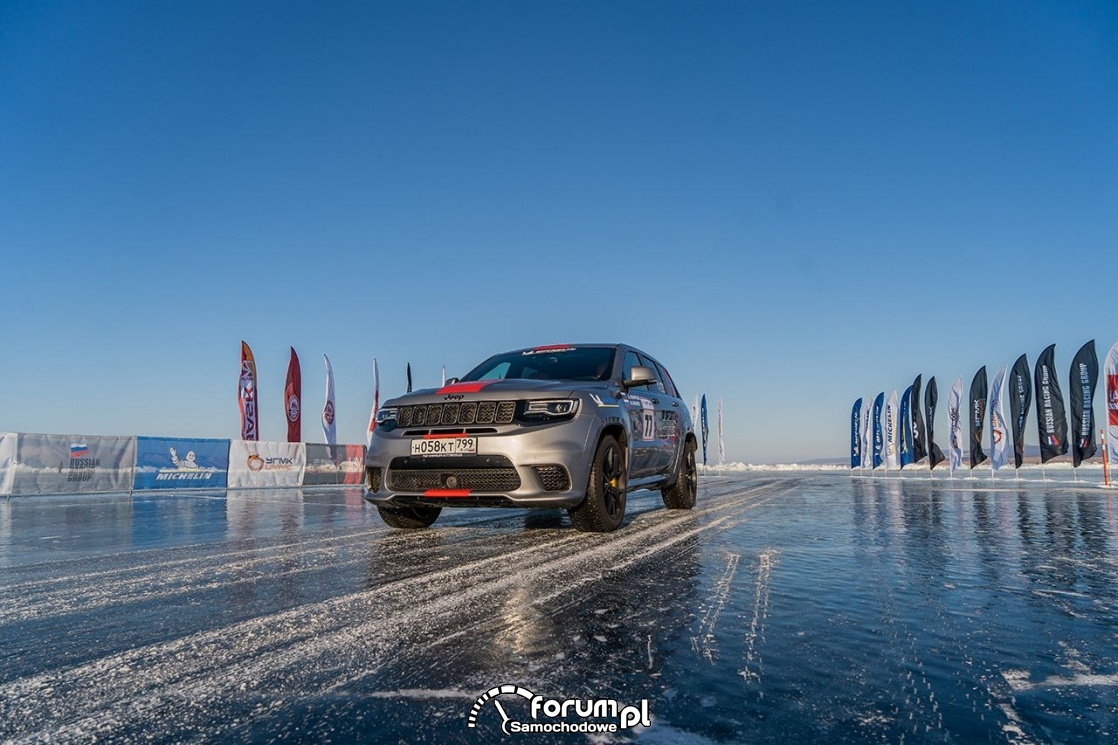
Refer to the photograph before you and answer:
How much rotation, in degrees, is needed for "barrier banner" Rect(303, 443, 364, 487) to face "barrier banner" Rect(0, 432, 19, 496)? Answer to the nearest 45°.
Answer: approximately 45° to its right

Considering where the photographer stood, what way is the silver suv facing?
facing the viewer and to the left of the viewer

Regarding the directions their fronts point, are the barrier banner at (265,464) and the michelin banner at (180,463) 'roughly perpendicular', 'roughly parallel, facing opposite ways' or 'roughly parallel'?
roughly parallel

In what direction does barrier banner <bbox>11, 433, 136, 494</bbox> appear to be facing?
toward the camera

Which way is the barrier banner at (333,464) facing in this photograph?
toward the camera

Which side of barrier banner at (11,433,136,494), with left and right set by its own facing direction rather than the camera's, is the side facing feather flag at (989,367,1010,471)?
left

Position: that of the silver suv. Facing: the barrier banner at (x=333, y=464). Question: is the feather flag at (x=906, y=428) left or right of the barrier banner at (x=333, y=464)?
right

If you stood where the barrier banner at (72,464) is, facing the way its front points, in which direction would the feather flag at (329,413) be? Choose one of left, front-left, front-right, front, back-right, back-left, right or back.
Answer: back-left

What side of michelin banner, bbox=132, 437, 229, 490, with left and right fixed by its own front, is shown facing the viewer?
front

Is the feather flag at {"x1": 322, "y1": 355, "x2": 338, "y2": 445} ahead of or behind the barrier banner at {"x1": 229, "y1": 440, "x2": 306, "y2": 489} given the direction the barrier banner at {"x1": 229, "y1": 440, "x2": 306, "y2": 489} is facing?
behind

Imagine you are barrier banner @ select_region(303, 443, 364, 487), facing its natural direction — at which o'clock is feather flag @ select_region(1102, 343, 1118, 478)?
The feather flag is roughly at 10 o'clock from the barrier banner.

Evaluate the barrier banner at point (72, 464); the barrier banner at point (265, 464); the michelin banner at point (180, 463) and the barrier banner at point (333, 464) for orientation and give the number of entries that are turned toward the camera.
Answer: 4

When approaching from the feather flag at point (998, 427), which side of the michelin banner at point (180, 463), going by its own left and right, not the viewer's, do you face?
left

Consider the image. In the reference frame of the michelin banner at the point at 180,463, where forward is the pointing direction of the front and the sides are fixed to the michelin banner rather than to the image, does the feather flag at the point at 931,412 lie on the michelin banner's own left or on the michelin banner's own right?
on the michelin banner's own left

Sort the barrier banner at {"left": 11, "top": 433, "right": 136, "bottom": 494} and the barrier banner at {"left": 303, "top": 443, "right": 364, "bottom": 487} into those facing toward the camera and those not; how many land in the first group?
2

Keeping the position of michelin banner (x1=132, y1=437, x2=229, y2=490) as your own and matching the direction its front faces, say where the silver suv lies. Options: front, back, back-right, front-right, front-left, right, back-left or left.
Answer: front
